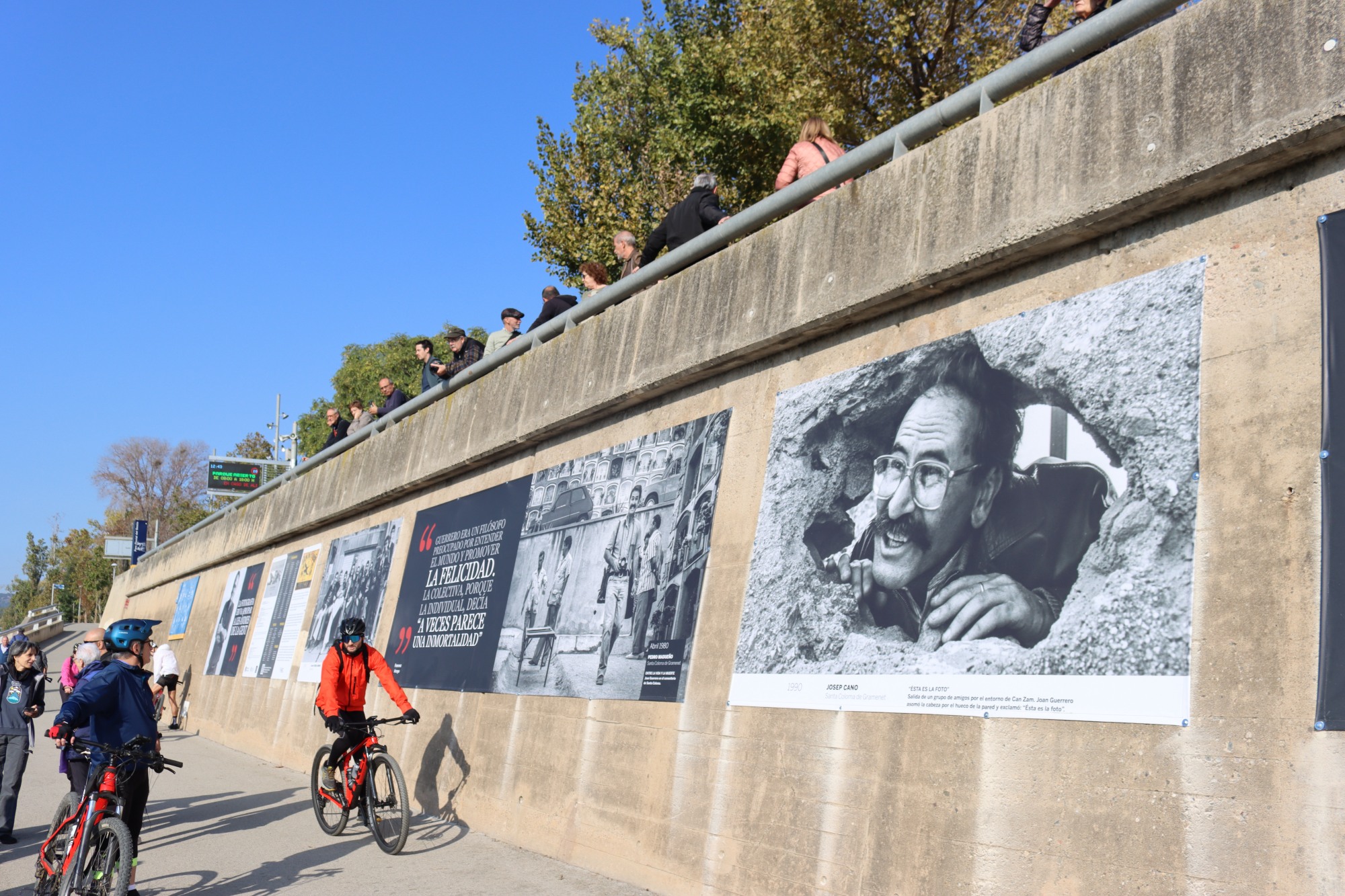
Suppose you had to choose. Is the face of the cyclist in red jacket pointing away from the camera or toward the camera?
toward the camera

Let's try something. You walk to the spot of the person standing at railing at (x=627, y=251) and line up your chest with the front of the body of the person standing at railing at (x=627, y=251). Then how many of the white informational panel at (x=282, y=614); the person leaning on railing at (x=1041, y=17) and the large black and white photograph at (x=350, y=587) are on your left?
1

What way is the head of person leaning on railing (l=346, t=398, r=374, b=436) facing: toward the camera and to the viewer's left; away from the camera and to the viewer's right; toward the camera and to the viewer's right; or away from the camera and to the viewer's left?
toward the camera and to the viewer's left

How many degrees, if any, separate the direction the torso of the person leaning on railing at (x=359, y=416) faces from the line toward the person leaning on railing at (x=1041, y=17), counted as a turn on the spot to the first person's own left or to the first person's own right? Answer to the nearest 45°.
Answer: approximately 45° to the first person's own left

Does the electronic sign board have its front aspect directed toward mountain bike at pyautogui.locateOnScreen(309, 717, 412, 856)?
yes

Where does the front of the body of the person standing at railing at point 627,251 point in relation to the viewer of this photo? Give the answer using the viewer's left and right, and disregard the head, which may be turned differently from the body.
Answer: facing the viewer and to the left of the viewer

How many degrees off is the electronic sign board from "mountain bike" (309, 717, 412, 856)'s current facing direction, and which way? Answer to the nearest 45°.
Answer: approximately 135° to its left

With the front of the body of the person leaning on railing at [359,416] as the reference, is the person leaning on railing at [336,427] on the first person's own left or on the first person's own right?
on the first person's own right

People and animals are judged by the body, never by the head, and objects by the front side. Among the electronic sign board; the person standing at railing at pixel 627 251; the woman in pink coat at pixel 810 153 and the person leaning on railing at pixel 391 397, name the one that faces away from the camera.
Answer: the woman in pink coat

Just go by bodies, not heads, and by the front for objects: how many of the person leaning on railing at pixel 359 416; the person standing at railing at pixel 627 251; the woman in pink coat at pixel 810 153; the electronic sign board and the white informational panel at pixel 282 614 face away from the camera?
1

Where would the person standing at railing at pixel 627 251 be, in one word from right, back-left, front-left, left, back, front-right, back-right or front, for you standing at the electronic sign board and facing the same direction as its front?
front

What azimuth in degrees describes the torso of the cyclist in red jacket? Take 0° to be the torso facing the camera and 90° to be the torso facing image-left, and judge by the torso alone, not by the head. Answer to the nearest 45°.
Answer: approximately 315°

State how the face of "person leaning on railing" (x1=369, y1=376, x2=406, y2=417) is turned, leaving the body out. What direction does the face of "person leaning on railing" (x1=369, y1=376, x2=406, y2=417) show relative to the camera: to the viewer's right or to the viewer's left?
to the viewer's left
